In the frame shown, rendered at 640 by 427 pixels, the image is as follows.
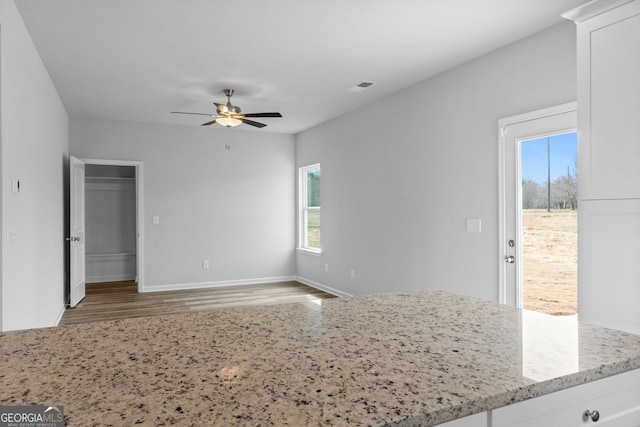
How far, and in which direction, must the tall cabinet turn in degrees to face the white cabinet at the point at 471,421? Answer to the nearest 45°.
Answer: approximately 45° to its left

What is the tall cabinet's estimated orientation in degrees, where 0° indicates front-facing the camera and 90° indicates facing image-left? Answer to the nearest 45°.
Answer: approximately 45°

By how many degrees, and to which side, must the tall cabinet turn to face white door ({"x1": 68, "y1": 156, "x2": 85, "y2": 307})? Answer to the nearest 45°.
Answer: approximately 45° to its right

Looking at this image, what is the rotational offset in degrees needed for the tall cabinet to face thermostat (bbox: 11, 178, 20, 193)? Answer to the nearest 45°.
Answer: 0° — it already faces it

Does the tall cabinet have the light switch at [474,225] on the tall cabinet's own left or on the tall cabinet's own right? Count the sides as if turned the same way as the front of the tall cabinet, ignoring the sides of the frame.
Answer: on the tall cabinet's own right

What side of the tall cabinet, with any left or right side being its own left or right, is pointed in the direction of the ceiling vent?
right
